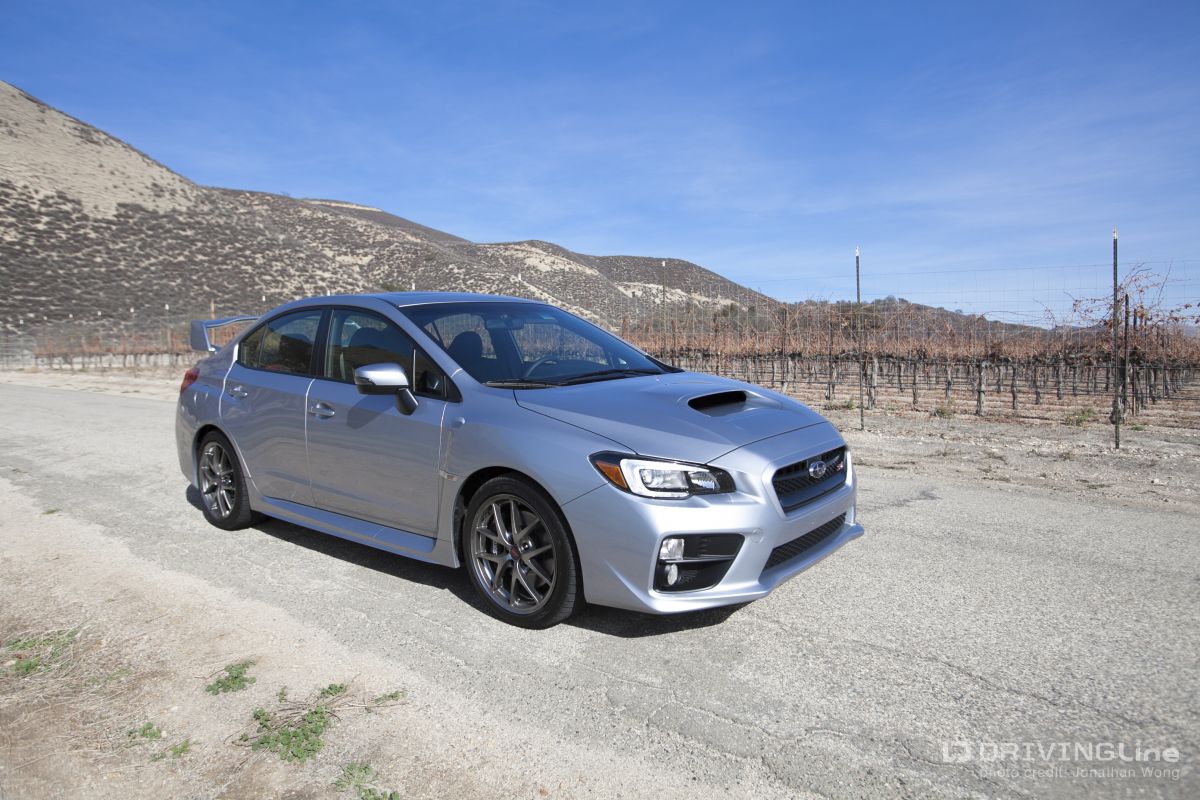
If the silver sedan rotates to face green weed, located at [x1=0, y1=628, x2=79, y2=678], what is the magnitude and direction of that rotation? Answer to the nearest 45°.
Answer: approximately 135° to its right

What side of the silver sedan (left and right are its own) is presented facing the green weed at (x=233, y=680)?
right

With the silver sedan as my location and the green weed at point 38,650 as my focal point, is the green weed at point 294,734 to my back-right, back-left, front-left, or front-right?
front-left

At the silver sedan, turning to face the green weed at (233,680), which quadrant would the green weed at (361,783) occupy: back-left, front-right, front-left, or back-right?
front-left

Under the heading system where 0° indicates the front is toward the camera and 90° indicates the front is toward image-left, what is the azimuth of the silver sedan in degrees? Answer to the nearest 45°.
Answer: approximately 315°

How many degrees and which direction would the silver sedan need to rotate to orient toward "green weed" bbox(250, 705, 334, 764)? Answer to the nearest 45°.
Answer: approximately 90° to its right

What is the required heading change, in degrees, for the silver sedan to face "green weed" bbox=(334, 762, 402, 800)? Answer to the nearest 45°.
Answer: approximately 90° to its right

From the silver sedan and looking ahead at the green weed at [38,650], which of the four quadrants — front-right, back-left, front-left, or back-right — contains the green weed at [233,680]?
front-left
